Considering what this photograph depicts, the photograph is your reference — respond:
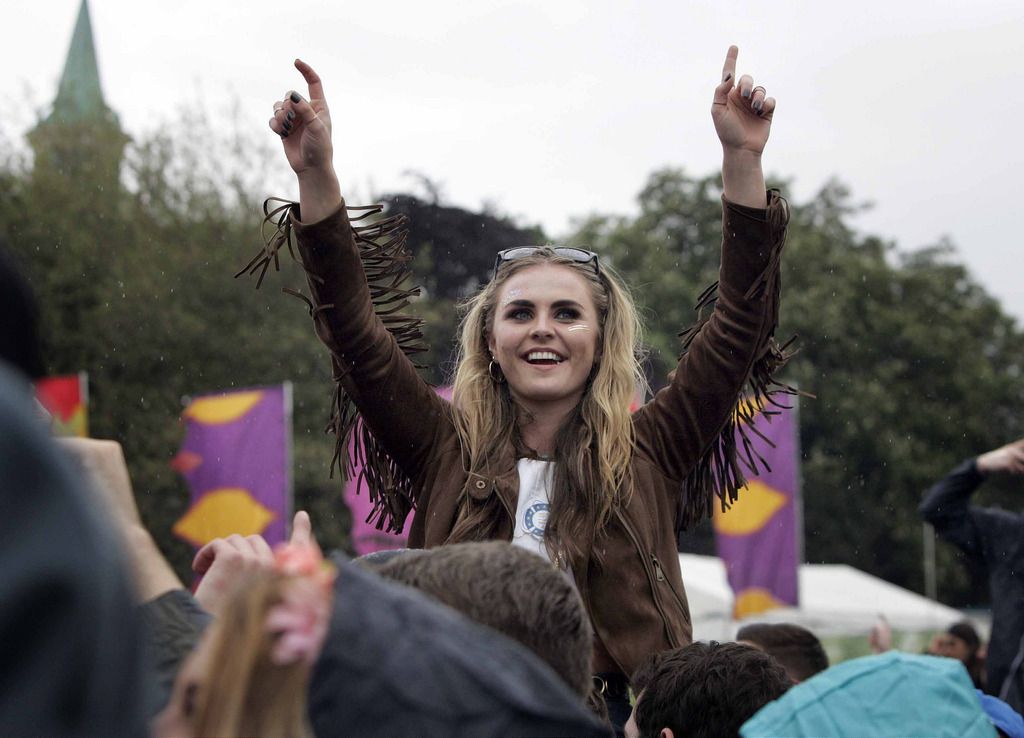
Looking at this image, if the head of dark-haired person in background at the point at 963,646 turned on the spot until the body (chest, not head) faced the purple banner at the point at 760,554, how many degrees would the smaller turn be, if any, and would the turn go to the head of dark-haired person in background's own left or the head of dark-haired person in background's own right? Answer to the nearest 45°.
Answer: approximately 45° to the head of dark-haired person in background's own right

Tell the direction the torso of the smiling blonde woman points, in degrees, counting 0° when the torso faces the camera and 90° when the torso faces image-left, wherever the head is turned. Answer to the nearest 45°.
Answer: approximately 0°

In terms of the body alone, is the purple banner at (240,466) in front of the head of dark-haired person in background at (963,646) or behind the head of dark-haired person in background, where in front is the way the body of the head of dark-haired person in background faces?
in front
